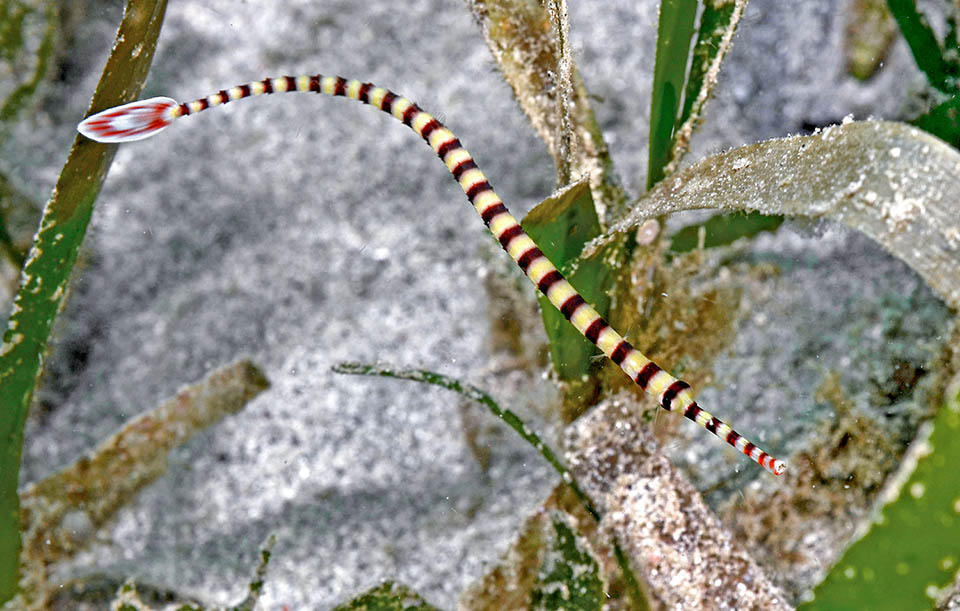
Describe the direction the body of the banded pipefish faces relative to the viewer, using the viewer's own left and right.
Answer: facing to the right of the viewer
